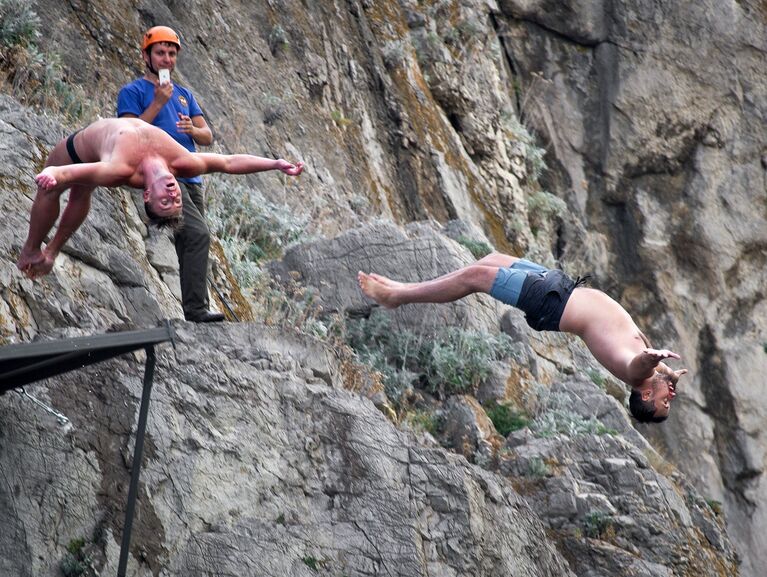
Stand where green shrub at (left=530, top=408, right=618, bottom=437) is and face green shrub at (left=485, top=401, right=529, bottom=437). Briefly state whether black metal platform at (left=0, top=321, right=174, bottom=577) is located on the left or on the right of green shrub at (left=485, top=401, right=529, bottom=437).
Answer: left

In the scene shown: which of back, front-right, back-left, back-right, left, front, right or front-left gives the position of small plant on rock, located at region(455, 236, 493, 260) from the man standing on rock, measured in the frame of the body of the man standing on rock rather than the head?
left

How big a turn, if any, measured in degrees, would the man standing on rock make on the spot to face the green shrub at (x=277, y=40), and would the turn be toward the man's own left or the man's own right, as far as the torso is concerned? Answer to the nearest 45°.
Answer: approximately 135° to the man's own left

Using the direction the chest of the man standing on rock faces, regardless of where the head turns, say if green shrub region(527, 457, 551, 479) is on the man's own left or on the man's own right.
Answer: on the man's own left

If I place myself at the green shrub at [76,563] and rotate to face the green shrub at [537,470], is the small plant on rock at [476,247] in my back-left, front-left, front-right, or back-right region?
front-left

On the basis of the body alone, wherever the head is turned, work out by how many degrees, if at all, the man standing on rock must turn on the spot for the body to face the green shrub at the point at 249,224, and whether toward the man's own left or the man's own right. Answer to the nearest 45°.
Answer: approximately 135° to the man's own left

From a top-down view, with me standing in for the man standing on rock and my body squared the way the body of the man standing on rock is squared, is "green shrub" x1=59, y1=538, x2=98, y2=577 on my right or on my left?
on my right

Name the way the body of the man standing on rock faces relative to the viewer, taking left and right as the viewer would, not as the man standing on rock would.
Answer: facing the viewer and to the right of the viewer

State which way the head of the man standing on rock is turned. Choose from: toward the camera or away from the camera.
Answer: toward the camera

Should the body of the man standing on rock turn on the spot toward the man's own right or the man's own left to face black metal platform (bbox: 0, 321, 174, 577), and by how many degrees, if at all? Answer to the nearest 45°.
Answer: approximately 45° to the man's own right

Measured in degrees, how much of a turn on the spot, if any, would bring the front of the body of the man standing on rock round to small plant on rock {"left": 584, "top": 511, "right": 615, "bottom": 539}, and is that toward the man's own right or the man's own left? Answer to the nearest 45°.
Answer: approximately 45° to the man's own left

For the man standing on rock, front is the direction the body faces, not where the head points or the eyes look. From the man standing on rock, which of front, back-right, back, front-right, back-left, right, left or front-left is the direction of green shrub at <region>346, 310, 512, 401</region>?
left
